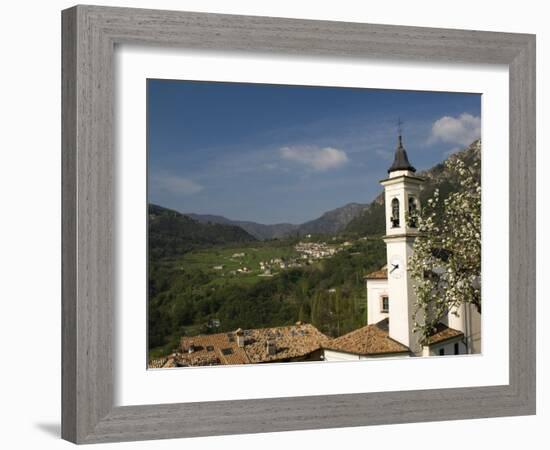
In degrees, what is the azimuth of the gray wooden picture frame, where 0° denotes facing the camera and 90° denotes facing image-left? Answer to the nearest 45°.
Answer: approximately 315°
